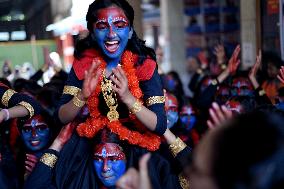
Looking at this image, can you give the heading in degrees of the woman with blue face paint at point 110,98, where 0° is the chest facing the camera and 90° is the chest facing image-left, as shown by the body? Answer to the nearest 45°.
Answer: approximately 0°
